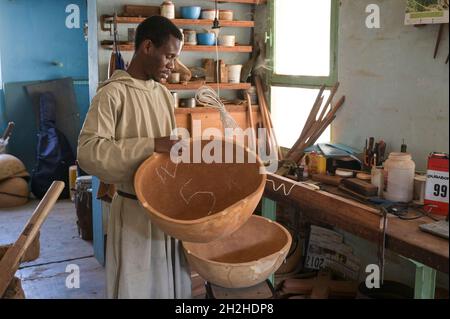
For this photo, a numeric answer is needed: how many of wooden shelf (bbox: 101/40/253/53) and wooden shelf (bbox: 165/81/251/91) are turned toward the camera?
2

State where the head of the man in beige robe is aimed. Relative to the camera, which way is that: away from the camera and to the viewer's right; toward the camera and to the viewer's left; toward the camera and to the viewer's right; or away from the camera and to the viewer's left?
toward the camera and to the viewer's right

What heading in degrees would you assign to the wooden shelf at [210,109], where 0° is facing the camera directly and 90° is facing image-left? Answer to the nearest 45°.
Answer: approximately 0°

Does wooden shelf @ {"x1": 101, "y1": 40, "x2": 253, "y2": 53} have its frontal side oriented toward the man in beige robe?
yes
